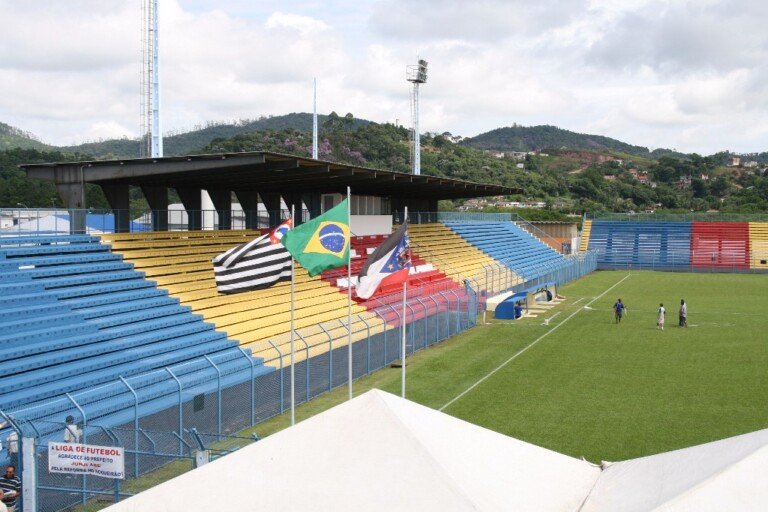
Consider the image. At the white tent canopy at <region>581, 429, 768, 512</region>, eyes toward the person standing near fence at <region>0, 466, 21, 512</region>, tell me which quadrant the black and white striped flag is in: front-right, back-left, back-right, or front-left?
front-right

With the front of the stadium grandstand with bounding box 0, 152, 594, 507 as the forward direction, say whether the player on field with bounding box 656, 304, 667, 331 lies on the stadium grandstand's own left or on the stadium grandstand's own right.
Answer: on the stadium grandstand's own left

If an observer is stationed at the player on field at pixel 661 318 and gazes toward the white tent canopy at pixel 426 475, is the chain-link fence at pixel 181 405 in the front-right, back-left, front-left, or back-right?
front-right

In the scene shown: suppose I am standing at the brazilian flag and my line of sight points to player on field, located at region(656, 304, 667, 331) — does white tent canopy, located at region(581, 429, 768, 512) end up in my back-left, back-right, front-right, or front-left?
back-right

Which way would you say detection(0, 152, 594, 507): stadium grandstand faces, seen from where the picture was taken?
facing the viewer and to the right of the viewer

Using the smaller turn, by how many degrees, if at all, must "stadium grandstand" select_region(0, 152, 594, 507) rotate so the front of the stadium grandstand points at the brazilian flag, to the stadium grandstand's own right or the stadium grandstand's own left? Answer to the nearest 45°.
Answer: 0° — it already faces it

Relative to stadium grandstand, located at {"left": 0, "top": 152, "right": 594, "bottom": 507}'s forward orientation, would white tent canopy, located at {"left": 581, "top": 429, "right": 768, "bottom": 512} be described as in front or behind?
in front

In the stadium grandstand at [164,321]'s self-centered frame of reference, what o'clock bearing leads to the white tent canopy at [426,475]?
The white tent canopy is roughly at 1 o'clock from the stadium grandstand.
